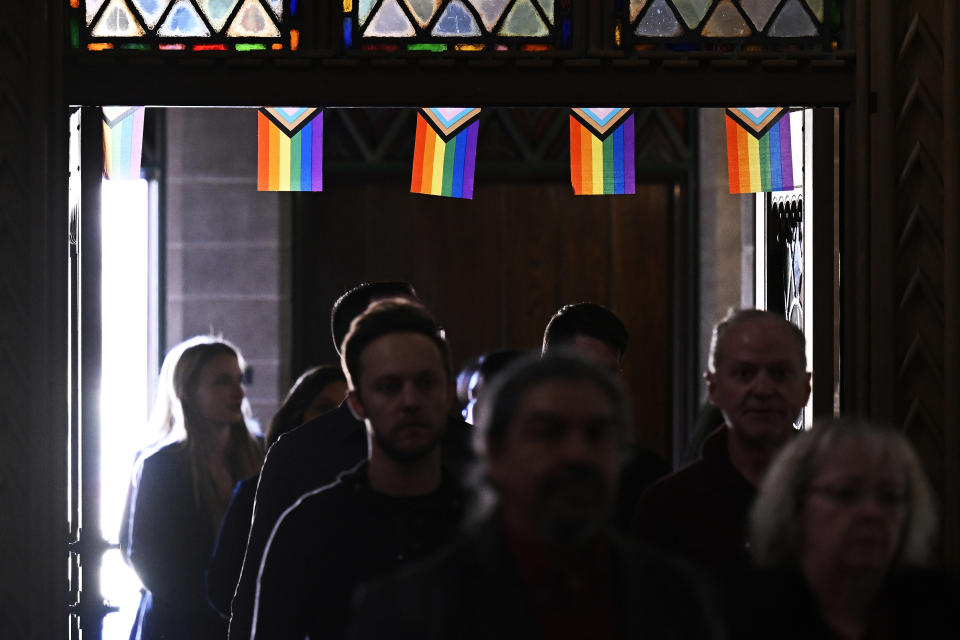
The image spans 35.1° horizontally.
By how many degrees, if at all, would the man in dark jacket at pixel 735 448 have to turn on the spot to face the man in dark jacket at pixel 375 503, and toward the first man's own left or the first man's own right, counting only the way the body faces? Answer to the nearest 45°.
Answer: approximately 45° to the first man's own right

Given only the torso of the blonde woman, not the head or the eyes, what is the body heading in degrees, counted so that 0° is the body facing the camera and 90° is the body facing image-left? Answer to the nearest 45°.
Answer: approximately 315°

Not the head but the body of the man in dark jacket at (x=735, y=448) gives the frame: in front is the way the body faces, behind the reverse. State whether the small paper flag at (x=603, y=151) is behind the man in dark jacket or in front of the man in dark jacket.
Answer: behind

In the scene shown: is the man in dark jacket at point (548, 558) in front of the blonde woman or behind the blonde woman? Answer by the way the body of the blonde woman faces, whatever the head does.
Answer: in front

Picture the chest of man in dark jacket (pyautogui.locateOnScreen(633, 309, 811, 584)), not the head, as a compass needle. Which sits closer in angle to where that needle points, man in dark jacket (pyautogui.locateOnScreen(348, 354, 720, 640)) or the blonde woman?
the man in dark jacket

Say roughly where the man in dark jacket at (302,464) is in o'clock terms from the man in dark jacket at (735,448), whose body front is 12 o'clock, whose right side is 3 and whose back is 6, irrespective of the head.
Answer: the man in dark jacket at (302,464) is roughly at 3 o'clock from the man in dark jacket at (735,448).

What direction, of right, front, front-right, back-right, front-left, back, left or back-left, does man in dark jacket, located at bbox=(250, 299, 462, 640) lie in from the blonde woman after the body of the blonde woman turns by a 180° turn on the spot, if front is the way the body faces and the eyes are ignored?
back-left

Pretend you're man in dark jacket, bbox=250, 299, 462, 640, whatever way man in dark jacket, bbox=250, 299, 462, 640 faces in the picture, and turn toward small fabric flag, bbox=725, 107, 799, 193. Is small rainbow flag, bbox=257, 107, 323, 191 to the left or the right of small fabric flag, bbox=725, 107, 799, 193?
left

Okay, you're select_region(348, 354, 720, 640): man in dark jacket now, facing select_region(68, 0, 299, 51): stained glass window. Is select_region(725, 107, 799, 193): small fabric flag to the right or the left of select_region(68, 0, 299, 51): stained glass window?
right

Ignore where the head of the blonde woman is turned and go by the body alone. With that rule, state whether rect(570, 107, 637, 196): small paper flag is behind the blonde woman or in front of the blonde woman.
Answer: in front
